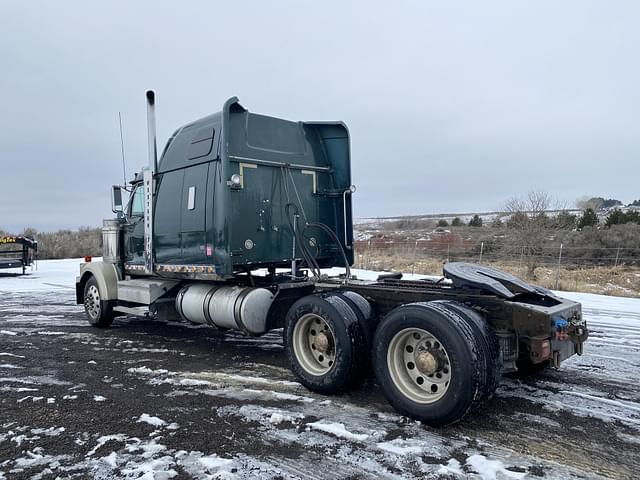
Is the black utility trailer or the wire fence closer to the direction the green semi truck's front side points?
the black utility trailer

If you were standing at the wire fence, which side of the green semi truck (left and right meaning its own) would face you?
right

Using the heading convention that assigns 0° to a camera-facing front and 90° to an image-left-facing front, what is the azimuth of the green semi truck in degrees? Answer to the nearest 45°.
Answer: approximately 135°

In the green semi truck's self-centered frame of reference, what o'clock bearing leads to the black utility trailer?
The black utility trailer is roughly at 12 o'clock from the green semi truck.
